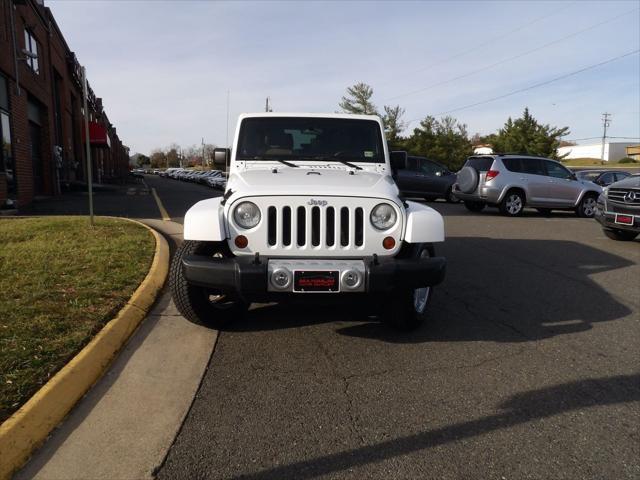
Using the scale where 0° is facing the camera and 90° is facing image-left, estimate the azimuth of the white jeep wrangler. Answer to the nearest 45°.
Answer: approximately 0°

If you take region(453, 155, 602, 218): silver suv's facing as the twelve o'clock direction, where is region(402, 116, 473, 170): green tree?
The green tree is roughly at 10 o'clock from the silver suv.

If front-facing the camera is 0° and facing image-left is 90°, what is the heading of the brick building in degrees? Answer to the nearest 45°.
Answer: approximately 270°

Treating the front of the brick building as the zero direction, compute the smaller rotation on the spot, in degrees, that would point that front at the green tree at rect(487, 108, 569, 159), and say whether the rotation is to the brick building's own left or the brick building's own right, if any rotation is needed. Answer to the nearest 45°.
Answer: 0° — it already faces it

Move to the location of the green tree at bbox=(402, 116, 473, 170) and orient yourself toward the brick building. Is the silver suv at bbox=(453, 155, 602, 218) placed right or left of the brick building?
left

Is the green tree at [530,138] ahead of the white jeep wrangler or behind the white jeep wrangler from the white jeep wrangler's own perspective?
behind

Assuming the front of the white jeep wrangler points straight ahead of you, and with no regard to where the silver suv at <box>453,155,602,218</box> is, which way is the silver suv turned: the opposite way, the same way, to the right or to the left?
to the left

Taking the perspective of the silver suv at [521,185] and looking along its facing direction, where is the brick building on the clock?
The brick building is roughly at 7 o'clock from the silver suv.

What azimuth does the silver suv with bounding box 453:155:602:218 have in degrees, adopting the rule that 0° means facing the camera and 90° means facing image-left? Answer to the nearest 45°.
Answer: approximately 225°
